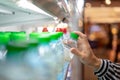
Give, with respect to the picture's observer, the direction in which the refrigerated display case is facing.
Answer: facing the viewer and to the right of the viewer
